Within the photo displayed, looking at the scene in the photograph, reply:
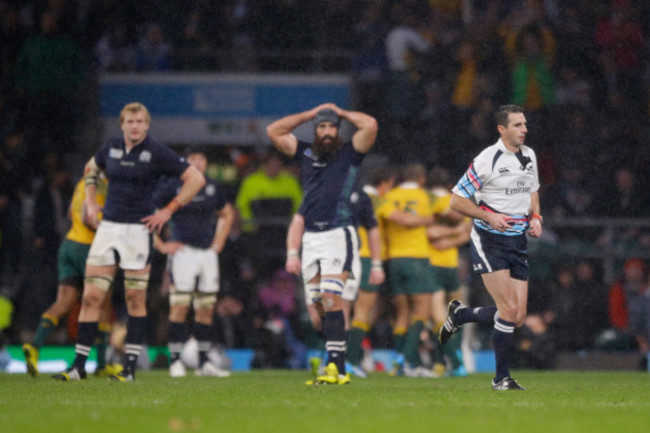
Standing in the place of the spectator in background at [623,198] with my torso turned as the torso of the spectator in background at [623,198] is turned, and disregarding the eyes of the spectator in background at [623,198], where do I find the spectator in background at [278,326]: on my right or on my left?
on my right

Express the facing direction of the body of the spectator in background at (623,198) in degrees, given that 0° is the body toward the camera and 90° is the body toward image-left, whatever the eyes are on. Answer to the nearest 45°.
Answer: approximately 0°

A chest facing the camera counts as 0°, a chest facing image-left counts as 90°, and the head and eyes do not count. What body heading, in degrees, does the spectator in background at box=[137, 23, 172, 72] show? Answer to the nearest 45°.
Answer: approximately 0°

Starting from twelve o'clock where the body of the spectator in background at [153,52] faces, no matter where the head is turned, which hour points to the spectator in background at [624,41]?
the spectator in background at [624,41] is roughly at 9 o'clock from the spectator in background at [153,52].
